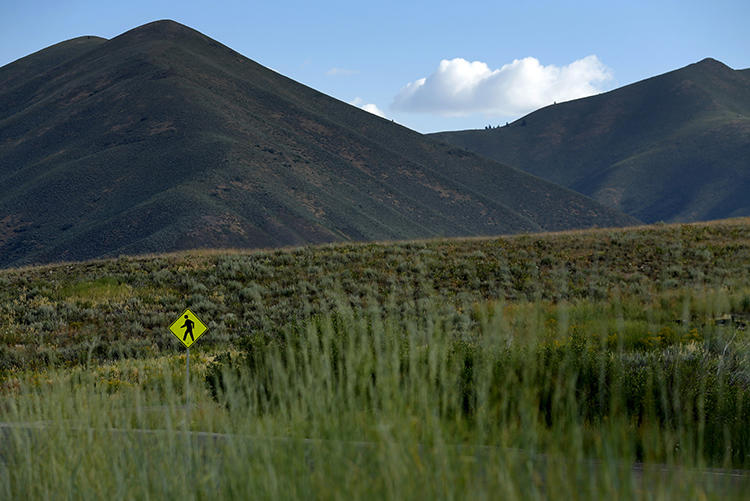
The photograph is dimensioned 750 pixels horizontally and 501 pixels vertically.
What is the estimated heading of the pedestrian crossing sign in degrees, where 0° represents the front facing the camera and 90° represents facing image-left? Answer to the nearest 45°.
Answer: approximately 0°
